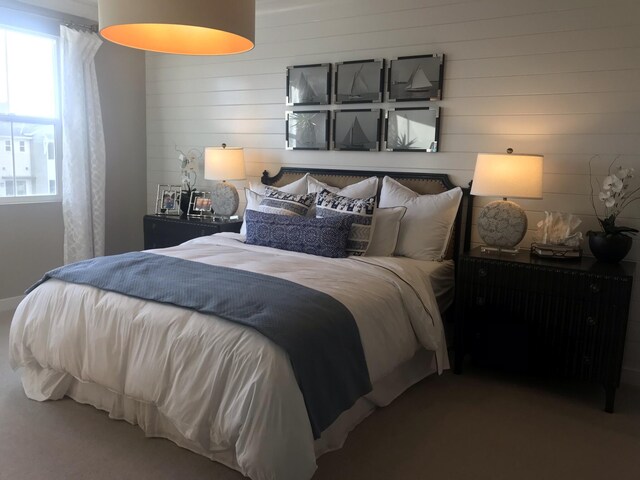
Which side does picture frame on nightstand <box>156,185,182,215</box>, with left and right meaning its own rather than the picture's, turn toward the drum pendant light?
front

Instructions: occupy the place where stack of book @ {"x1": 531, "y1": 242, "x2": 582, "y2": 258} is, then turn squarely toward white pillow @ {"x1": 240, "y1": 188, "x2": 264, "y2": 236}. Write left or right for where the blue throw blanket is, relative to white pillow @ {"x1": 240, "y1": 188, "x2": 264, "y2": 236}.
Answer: left

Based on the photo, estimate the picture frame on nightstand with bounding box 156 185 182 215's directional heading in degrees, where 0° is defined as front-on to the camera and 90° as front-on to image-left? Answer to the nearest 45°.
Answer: approximately 0°

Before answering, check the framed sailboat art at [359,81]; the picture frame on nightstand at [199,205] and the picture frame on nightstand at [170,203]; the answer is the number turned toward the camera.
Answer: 3

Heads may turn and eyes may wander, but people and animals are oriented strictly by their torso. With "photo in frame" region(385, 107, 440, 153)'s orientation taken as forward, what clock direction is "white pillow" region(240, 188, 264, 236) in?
The white pillow is roughly at 3 o'clock from the photo in frame.

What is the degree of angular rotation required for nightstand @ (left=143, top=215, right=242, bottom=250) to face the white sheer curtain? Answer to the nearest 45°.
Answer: approximately 45° to its right

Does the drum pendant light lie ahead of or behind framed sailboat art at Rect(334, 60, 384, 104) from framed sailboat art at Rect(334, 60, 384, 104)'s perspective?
ahead

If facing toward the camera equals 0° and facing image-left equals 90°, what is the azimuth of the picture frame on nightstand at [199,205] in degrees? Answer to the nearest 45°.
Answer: approximately 0°

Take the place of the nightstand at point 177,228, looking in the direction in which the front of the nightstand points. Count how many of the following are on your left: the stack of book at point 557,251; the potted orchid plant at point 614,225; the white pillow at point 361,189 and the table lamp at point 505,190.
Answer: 4

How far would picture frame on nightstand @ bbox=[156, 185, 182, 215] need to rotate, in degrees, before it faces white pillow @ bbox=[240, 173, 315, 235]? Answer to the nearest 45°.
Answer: approximately 45° to its left

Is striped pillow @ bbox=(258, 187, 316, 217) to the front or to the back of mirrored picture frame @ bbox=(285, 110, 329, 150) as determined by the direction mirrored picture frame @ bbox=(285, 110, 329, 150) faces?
to the front
